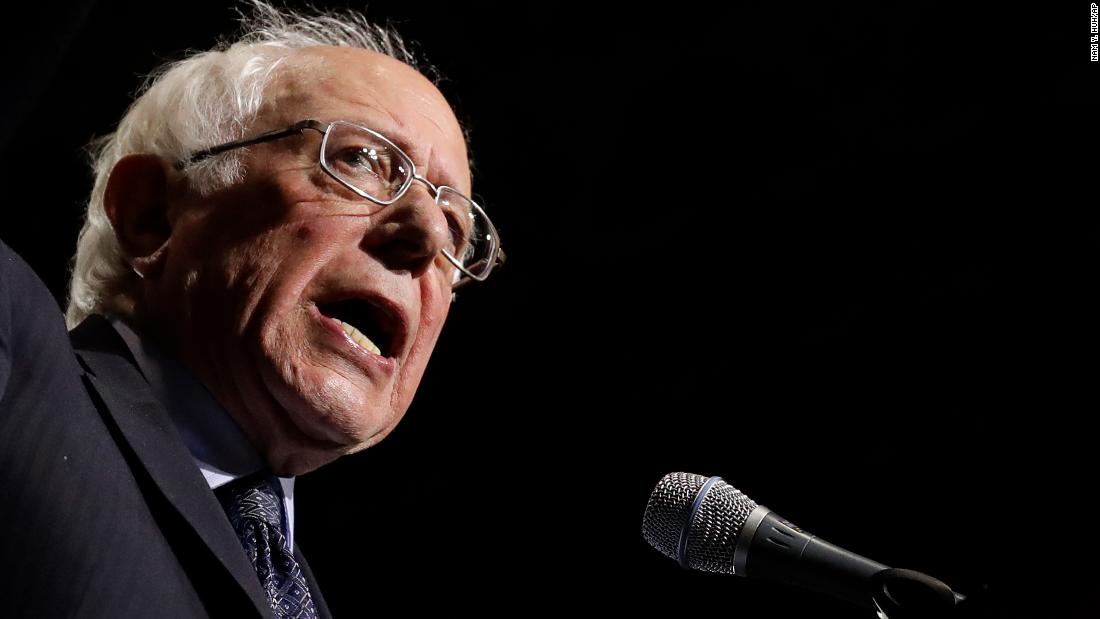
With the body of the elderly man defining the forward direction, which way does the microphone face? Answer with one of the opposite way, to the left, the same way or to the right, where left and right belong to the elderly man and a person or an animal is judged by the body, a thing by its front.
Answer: the opposite way

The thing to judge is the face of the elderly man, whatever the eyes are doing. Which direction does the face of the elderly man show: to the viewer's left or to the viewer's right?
to the viewer's right

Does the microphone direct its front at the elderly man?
yes

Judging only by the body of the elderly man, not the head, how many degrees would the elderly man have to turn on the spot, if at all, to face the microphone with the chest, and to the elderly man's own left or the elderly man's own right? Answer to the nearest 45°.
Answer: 0° — they already face it

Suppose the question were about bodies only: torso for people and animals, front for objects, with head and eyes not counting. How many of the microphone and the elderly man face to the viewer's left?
1

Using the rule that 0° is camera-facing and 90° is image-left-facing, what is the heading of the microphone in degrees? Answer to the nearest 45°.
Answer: approximately 90°

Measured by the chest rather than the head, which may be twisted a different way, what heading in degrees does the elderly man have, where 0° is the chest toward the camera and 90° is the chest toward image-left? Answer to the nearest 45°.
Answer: approximately 315°

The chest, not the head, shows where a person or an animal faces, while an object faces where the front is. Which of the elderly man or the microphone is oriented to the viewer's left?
the microphone
